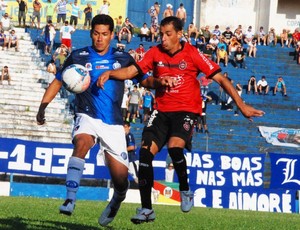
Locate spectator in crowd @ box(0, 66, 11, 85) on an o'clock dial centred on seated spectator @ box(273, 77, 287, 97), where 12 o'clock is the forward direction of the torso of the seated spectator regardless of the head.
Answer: The spectator in crowd is roughly at 2 o'clock from the seated spectator.

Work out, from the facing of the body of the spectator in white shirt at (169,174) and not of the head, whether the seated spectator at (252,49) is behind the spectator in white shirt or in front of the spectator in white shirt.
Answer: behind

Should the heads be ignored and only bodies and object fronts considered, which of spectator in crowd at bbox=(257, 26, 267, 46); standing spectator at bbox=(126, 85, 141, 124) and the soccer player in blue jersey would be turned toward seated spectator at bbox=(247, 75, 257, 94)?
the spectator in crowd

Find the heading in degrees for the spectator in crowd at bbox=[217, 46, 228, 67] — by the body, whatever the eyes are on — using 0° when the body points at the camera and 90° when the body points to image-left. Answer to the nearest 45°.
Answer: approximately 0°

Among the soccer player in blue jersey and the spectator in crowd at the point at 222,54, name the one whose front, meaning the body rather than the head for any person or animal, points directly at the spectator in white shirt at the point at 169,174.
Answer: the spectator in crowd at the point at 222,54

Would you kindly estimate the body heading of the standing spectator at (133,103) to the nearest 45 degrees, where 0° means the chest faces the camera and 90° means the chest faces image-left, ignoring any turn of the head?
approximately 0°

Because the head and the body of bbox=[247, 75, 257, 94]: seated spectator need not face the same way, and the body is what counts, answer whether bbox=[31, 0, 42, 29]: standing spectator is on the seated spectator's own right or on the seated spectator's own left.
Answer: on the seated spectator's own right

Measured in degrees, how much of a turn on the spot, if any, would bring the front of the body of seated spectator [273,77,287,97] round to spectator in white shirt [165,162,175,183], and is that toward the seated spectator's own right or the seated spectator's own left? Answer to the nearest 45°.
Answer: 0° — they already face them

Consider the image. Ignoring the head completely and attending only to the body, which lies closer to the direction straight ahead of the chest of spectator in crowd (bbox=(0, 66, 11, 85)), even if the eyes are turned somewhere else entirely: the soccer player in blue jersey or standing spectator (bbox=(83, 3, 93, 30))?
the soccer player in blue jersey
